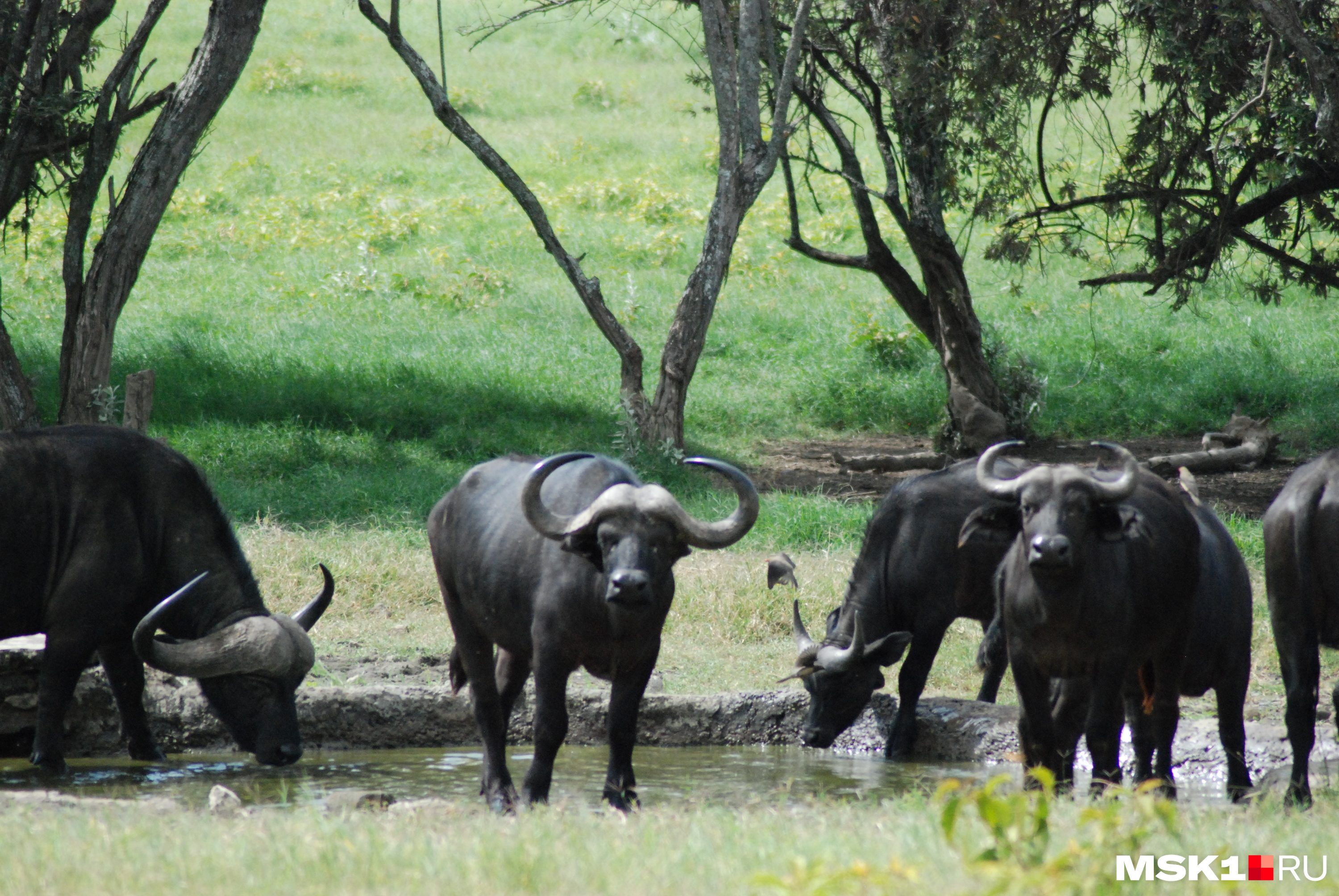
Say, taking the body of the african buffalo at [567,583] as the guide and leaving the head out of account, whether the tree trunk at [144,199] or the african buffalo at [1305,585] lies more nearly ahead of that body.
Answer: the african buffalo

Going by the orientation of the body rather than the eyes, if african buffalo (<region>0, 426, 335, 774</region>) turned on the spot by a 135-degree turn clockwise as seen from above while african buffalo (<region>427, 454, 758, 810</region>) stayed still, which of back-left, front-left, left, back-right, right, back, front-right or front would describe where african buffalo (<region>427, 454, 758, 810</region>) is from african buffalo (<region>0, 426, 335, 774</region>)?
left

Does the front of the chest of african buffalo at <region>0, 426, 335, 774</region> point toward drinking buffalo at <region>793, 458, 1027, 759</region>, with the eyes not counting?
yes

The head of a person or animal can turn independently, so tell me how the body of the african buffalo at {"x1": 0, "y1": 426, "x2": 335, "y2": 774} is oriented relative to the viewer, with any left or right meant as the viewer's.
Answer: facing to the right of the viewer

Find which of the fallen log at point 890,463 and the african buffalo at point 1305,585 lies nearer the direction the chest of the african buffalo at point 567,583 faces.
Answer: the african buffalo

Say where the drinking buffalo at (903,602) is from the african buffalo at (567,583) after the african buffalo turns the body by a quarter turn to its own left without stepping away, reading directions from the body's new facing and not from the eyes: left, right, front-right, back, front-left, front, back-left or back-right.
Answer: front

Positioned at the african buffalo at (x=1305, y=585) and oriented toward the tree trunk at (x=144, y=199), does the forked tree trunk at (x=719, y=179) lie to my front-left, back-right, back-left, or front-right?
front-right

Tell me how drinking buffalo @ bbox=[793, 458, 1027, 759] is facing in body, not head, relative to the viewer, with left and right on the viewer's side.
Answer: facing the viewer and to the left of the viewer

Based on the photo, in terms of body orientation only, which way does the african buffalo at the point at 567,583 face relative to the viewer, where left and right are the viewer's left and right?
facing the viewer and to the right of the viewer

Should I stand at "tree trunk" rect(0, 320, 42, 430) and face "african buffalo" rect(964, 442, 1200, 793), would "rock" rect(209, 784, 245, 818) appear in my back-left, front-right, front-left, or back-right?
front-right

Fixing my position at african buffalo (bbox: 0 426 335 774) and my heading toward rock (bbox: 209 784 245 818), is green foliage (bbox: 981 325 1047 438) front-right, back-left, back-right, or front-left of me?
back-left

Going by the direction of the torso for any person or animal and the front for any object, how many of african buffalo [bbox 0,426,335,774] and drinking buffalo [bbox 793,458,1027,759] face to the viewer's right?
1

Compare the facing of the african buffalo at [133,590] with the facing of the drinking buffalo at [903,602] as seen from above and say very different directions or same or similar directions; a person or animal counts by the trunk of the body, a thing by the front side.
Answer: very different directions

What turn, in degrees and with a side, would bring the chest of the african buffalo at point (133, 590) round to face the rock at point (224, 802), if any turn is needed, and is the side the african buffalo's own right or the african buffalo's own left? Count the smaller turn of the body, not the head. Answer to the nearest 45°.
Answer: approximately 90° to the african buffalo's own right
